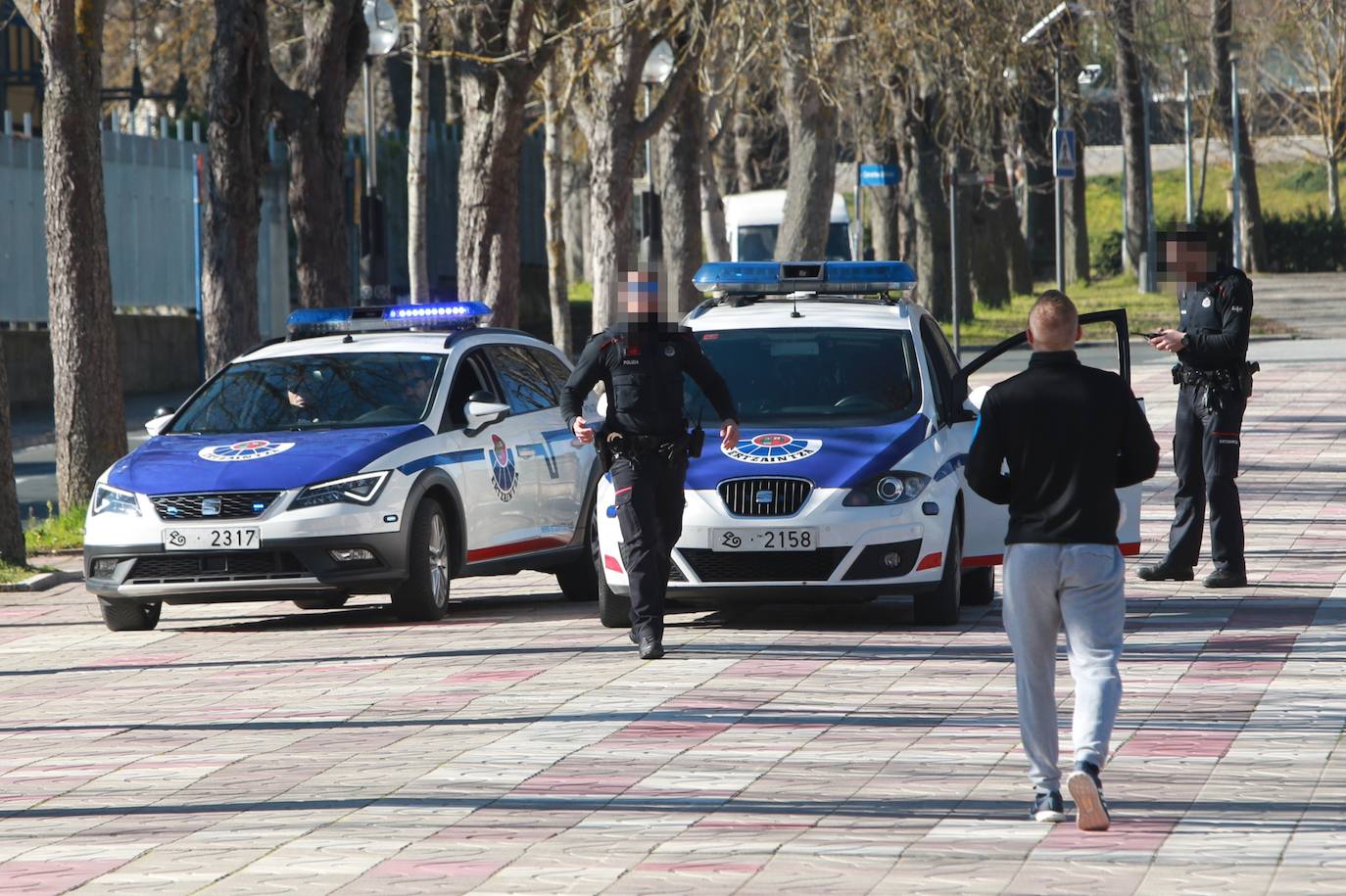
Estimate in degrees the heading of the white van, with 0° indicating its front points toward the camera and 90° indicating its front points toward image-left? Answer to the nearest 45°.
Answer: approximately 0°

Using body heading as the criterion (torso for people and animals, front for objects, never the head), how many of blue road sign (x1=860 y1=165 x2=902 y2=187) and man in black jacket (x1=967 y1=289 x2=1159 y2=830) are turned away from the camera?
1

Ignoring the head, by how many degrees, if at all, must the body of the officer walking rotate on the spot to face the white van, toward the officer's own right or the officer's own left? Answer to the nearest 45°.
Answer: approximately 180°

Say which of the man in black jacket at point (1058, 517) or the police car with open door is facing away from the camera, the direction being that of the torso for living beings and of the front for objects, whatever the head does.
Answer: the man in black jacket

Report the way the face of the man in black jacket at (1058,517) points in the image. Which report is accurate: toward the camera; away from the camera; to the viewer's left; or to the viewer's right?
away from the camera

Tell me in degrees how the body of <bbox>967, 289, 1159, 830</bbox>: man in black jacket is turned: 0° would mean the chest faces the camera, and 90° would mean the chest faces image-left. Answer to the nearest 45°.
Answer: approximately 180°

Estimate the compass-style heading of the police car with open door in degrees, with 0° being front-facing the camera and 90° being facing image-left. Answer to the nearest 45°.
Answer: approximately 0°

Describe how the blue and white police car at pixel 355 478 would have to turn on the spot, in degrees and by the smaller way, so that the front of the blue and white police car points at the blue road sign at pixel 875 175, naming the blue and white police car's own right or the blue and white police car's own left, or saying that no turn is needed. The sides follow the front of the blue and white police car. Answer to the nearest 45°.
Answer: approximately 135° to the blue and white police car's own right

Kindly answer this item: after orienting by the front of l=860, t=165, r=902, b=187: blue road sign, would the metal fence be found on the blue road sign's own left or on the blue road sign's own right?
on the blue road sign's own right

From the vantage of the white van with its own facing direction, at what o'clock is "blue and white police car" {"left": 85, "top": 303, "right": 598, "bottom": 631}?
The blue and white police car is roughly at 12 o'clock from the white van.
